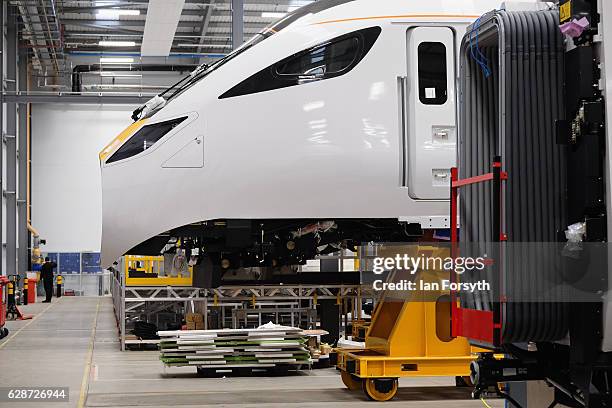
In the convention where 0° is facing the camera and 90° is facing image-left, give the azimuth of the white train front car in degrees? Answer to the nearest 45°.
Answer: approximately 90°

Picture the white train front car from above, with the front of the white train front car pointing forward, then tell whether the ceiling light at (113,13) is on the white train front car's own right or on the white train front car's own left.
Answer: on the white train front car's own right

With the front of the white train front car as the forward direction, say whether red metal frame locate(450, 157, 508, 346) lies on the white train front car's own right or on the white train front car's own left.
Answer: on the white train front car's own left

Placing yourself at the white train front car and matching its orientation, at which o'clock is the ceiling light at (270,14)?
The ceiling light is roughly at 3 o'clock from the white train front car.

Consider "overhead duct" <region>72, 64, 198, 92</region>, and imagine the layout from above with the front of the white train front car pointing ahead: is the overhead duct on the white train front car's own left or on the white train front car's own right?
on the white train front car's own right
